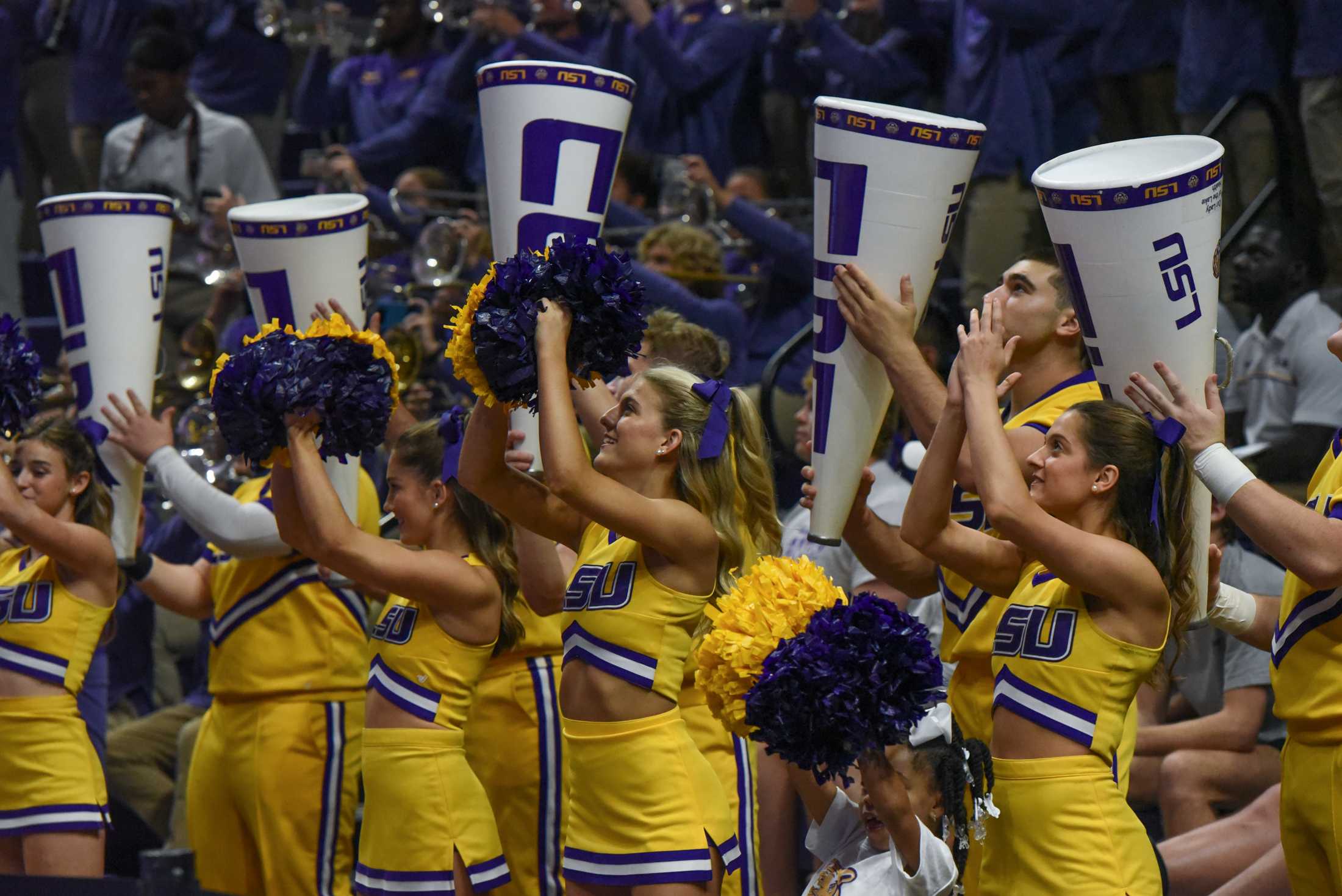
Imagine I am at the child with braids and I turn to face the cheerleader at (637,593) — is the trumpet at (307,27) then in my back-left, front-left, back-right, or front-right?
front-right

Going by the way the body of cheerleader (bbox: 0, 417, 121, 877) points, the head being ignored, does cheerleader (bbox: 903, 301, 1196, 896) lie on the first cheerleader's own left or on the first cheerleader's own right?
on the first cheerleader's own left

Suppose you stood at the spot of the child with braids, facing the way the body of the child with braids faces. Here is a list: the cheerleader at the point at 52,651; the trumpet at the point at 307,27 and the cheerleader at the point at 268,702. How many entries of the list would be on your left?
0

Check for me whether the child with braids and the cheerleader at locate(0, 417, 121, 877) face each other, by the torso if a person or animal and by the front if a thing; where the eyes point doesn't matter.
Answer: no

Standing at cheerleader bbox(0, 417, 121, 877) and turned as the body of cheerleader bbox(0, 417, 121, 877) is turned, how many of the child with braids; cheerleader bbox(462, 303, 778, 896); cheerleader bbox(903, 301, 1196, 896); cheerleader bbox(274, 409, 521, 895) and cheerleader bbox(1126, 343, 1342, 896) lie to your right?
0

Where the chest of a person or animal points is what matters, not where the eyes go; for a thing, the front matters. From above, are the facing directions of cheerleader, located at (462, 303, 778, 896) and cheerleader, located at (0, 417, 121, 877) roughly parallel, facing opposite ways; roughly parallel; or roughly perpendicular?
roughly parallel

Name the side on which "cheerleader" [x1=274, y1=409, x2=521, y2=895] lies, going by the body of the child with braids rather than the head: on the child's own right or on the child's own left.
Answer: on the child's own right

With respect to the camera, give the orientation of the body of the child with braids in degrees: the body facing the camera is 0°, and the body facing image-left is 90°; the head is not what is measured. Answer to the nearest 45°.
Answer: approximately 45°

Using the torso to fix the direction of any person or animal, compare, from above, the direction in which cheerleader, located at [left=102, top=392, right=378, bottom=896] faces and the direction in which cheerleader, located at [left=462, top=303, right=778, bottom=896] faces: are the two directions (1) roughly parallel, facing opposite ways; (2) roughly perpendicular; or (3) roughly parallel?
roughly parallel
